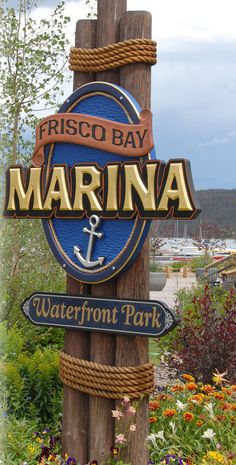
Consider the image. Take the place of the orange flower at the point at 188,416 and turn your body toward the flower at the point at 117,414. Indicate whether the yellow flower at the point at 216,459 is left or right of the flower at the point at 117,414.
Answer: left

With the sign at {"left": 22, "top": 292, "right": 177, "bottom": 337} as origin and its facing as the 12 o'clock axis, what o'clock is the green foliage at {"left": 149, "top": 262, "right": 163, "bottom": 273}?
The green foliage is roughly at 6 o'clock from the sign.

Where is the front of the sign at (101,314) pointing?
toward the camera

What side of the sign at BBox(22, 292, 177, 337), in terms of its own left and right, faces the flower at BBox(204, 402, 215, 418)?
left
